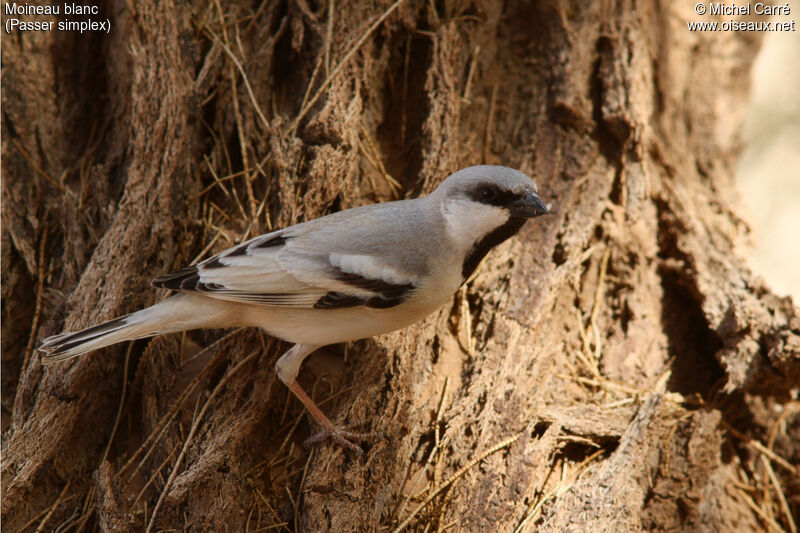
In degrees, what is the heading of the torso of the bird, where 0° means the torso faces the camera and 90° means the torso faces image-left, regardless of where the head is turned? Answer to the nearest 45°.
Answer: approximately 270°
